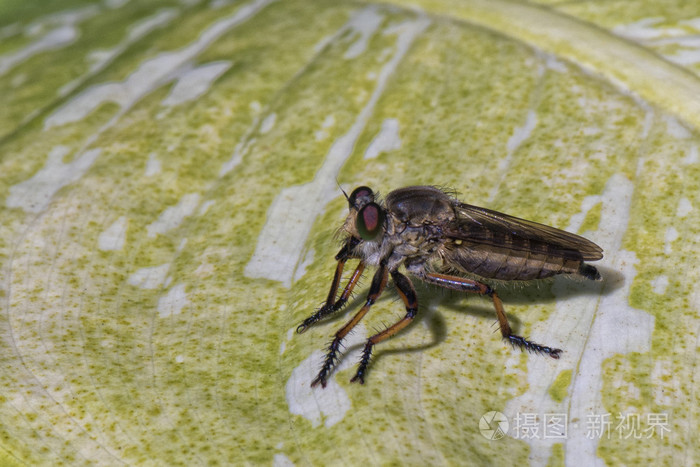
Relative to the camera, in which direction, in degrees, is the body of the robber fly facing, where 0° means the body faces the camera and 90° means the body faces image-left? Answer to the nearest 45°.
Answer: approximately 90°
